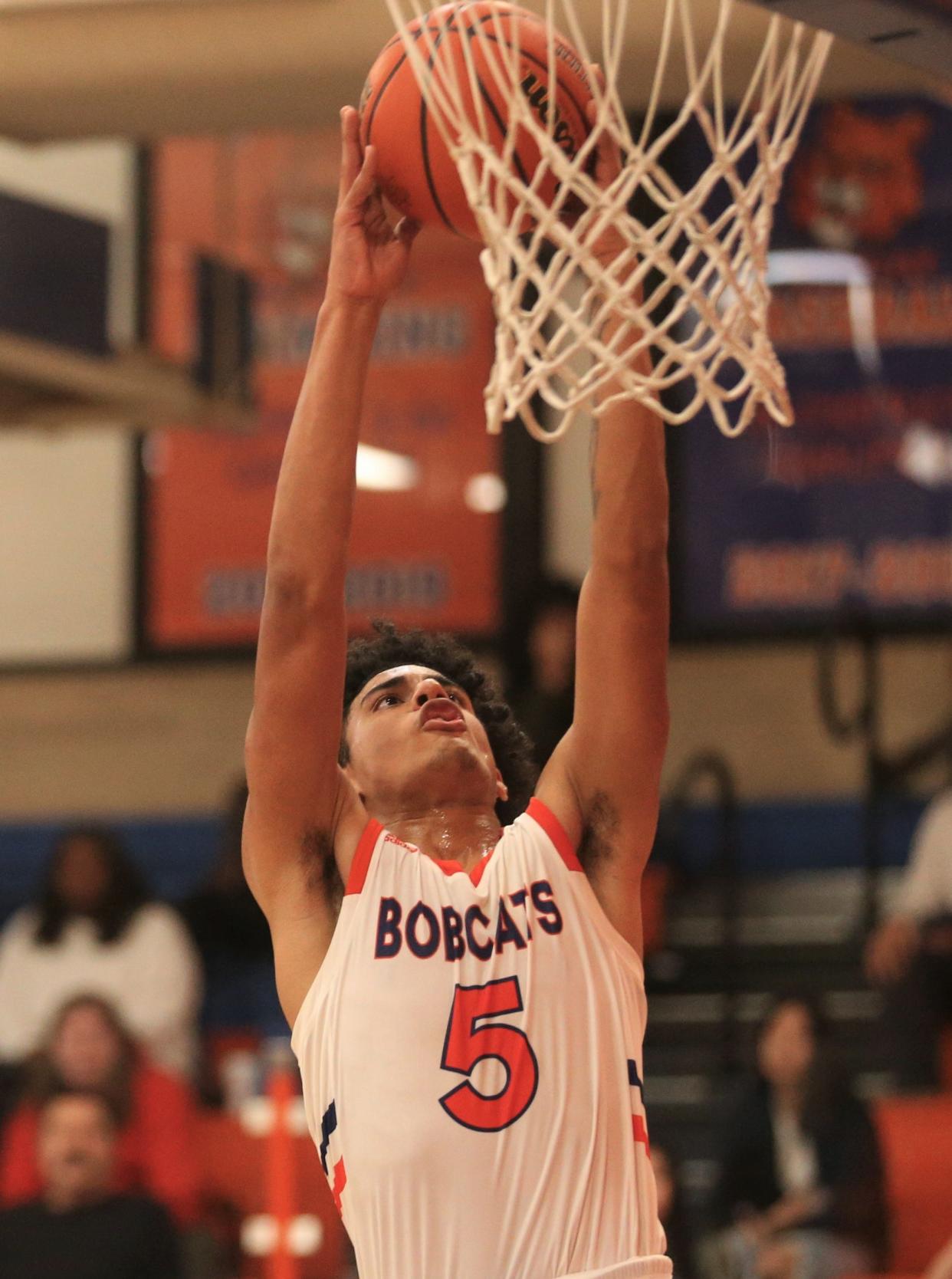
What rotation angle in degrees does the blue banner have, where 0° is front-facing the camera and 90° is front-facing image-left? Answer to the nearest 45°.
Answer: approximately 0°

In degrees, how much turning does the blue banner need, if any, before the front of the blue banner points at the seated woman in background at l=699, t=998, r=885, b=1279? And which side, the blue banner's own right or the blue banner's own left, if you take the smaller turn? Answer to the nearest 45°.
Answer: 0° — it already faces them

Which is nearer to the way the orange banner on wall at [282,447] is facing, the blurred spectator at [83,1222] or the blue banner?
the blurred spectator

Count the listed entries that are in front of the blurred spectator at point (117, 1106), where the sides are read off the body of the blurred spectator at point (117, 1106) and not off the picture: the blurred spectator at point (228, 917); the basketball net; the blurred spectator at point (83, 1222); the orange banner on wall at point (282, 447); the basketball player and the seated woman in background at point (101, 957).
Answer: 3

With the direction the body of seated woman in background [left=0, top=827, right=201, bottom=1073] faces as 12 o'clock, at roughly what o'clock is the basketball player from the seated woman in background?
The basketball player is roughly at 12 o'clock from the seated woman in background.
